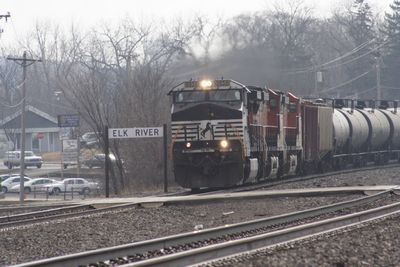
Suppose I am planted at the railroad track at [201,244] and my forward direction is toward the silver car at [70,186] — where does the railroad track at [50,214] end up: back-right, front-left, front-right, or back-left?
front-left

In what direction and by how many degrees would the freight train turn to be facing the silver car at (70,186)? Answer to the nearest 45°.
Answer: approximately 90° to its right

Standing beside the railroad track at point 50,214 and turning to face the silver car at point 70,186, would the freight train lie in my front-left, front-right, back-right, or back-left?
front-right

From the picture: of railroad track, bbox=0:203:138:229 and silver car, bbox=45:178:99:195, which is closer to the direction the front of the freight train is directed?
the railroad track

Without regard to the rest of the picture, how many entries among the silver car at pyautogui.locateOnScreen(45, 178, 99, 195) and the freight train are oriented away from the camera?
0

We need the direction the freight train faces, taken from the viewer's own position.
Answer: facing the viewer and to the left of the viewer

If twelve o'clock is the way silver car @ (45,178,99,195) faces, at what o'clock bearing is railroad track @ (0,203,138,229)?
The railroad track is roughly at 9 o'clock from the silver car.

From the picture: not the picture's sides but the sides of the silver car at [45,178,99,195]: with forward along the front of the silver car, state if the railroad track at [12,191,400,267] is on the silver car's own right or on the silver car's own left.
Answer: on the silver car's own left

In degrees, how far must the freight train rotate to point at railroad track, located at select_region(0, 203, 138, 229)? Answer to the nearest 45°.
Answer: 0° — it already faces it

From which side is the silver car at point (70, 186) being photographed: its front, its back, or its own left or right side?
left
